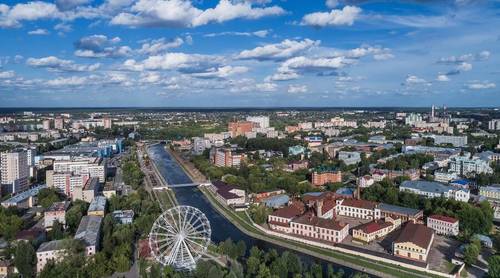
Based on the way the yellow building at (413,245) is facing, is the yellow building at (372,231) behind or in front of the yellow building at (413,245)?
behind

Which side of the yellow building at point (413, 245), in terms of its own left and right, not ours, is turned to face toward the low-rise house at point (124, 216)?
right

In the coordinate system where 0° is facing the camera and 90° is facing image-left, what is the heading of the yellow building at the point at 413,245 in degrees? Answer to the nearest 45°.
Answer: approximately 0°

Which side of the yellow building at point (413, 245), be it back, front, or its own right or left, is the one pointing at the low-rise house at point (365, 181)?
back

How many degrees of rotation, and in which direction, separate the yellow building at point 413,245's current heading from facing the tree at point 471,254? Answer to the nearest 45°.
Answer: approximately 90° to its left

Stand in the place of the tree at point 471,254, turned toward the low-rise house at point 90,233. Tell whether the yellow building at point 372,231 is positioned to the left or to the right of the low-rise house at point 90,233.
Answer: right

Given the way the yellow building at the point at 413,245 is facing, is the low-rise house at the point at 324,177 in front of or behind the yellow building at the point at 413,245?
behind

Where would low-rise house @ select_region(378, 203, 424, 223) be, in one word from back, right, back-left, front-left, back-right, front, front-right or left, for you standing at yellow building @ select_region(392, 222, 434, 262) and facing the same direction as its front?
back

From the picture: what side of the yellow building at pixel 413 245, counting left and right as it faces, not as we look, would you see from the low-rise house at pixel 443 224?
back

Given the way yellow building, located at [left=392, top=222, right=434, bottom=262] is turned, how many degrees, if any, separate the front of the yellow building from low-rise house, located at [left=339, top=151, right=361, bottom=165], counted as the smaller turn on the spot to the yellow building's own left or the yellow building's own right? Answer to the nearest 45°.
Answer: approximately 180°

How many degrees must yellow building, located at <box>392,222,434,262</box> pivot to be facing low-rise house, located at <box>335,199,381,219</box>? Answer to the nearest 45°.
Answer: approximately 135° to its right

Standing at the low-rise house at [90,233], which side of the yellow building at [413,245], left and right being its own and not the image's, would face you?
right
